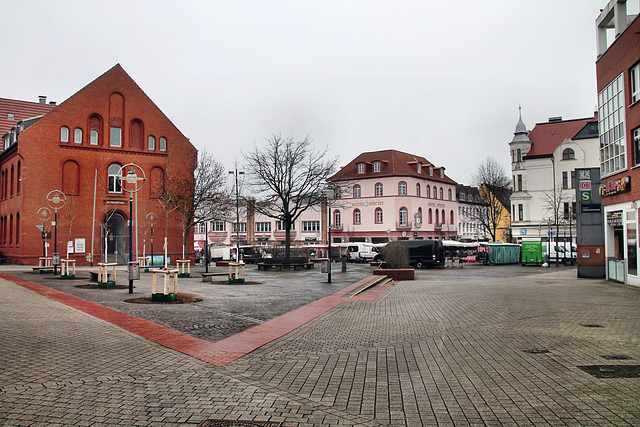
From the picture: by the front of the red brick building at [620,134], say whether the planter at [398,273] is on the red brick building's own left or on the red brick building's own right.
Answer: on the red brick building's own right

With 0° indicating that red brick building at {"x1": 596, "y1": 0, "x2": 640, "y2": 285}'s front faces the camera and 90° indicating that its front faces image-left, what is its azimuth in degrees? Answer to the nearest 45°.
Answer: approximately 45°

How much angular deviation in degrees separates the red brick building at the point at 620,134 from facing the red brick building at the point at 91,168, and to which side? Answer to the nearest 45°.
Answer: approximately 45° to its right
